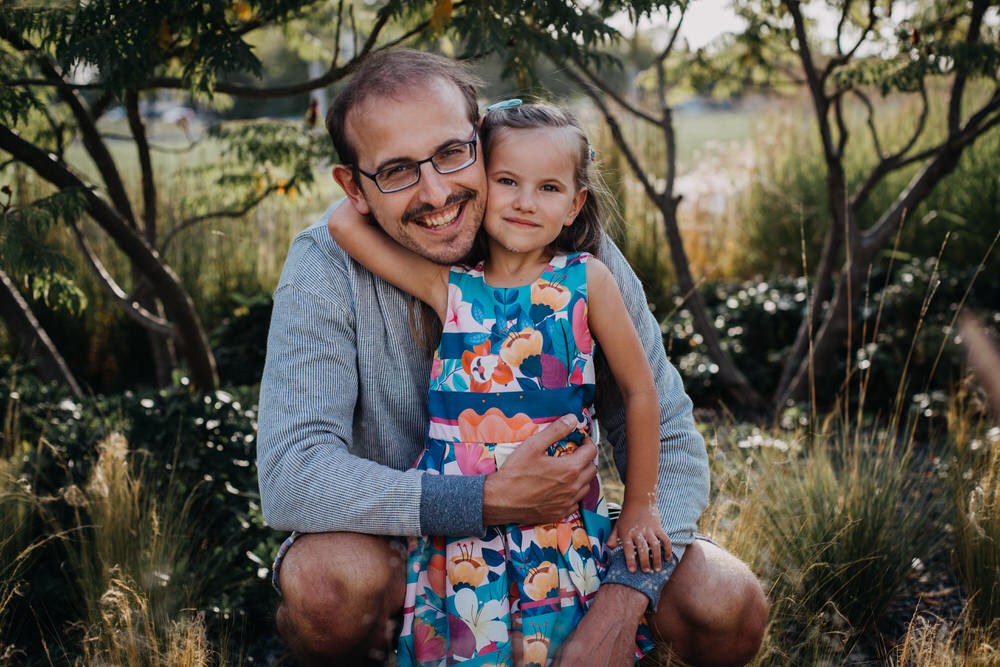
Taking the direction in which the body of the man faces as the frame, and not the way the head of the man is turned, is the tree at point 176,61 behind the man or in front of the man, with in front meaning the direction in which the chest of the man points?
behind

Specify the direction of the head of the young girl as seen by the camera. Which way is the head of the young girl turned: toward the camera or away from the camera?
toward the camera

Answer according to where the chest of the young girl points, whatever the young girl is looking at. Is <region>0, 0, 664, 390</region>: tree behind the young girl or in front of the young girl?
behind

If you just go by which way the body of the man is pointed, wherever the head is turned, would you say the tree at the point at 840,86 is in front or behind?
behind

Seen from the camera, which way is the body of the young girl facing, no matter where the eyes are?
toward the camera

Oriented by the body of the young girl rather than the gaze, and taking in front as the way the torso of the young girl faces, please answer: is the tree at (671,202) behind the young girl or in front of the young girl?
behind

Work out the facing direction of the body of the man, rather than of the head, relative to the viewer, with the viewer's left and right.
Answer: facing the viewer

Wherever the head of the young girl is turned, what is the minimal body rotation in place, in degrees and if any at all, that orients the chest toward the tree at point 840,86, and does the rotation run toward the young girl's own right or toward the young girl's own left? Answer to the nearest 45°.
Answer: approximately 135° to the young girl's own left

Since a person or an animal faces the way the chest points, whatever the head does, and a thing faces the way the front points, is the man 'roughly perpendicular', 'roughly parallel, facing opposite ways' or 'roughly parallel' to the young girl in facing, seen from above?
roughly parallel
